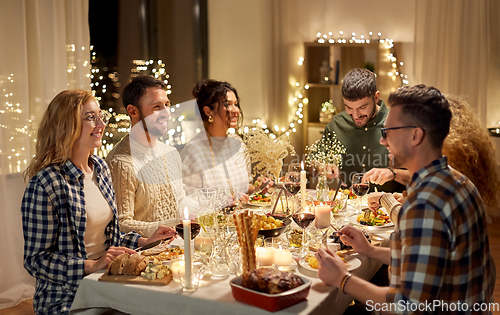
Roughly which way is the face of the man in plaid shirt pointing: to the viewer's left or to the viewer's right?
to the viewer's left

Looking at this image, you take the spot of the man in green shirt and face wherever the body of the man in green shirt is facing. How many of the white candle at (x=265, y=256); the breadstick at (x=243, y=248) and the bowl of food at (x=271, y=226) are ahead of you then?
3

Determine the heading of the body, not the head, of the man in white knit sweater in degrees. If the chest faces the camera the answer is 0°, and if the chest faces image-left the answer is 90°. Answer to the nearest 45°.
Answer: approximately 315°

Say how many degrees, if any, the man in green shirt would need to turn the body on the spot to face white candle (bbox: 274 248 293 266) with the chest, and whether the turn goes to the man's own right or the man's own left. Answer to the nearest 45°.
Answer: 0° — they already face it

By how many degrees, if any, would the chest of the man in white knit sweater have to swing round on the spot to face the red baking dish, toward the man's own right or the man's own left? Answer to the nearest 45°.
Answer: approximately 45° to the man's own right
